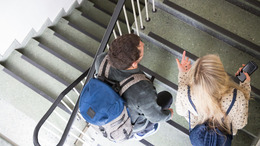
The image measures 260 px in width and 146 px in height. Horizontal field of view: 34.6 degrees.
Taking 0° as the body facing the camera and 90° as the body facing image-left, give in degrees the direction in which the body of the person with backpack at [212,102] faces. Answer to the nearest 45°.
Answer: approximately 180°

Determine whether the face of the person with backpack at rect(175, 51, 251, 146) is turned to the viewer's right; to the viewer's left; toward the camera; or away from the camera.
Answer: away from the camera

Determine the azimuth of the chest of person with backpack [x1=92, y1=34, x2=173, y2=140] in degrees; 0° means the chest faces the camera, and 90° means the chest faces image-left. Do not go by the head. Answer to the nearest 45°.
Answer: approximately 225°
